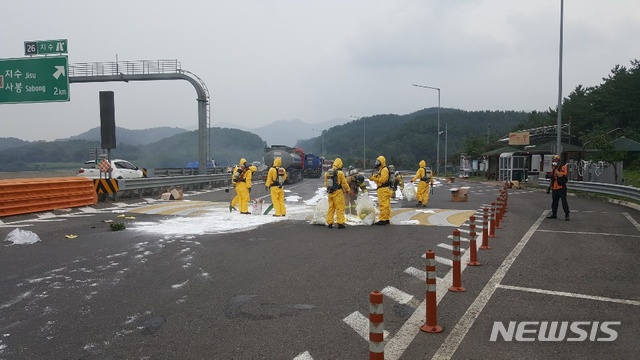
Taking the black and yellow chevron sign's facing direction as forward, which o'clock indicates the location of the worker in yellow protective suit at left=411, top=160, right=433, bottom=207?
The worker in yellow protective suit is roughly at 10 o'clock from the black and yellow chevron sign.

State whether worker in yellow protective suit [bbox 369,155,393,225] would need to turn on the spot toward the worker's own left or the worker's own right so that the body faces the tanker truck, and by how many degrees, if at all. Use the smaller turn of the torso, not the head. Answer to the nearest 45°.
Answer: approximately 90° to the worker's own right

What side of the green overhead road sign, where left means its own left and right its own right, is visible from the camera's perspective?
front

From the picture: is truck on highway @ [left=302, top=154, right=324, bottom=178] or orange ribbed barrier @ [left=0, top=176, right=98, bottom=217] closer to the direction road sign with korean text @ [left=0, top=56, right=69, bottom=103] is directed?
the orange ribbed barrier

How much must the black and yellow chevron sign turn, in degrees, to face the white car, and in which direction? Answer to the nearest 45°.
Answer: approximately 180°

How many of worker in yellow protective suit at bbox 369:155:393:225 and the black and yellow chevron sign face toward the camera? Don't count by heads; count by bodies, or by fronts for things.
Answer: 1

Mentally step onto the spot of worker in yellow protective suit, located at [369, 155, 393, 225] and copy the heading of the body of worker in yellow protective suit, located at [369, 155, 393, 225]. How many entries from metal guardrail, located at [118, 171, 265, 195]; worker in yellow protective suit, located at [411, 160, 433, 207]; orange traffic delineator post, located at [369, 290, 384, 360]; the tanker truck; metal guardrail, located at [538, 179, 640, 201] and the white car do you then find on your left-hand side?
1

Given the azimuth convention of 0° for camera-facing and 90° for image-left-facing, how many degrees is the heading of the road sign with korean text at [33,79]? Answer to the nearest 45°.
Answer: approximately 0°

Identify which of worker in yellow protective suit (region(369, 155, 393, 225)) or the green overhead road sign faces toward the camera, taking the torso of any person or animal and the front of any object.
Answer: the green overhead road sign

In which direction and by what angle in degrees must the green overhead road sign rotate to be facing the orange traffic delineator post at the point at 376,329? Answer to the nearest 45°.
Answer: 0° — it already faces it

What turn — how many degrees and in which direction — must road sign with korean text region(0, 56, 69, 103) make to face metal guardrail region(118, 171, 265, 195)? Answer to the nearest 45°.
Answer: approximately 90° to its left

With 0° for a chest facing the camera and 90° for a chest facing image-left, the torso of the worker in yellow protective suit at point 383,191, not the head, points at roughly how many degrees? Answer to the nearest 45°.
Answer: approximately 90°
